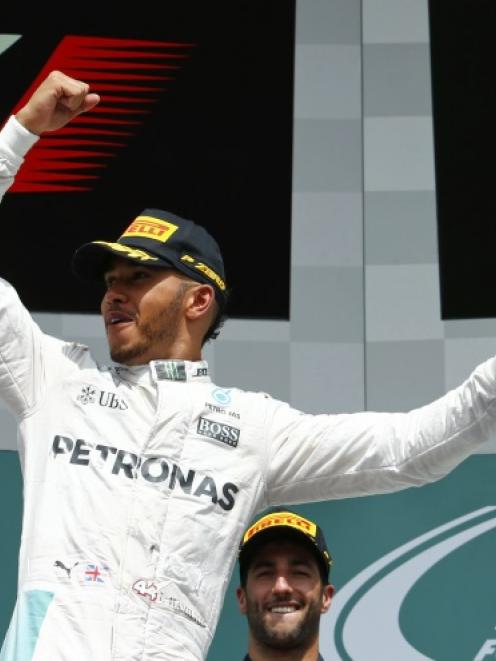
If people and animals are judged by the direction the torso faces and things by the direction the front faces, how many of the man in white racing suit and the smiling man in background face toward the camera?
2

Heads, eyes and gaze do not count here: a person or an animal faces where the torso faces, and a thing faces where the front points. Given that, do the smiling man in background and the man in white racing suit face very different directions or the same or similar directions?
same or similar directions

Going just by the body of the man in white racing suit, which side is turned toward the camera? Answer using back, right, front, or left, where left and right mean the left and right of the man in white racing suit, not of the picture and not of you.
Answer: front

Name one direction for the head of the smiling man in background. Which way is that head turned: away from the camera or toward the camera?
toward the camera

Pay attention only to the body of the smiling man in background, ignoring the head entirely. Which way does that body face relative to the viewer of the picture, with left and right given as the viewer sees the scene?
facing the viewer
